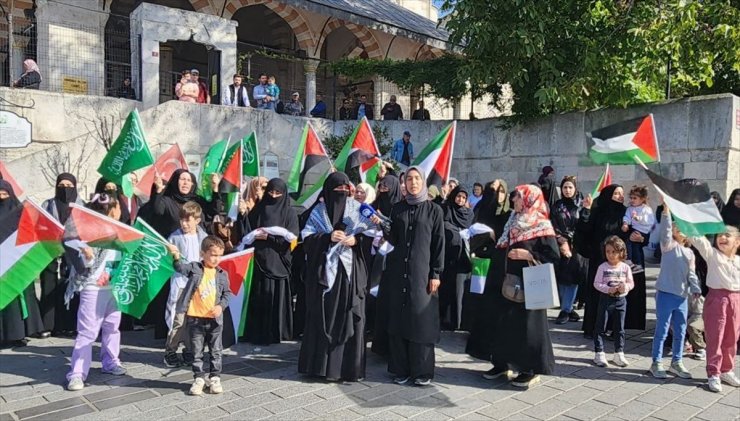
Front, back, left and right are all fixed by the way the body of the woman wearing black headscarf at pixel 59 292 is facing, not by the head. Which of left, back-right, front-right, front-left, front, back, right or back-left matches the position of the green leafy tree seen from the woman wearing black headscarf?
left

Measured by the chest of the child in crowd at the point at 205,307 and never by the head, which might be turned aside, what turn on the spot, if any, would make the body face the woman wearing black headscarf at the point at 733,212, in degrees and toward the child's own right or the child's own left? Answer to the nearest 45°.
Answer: approximately 90° to the child's own left

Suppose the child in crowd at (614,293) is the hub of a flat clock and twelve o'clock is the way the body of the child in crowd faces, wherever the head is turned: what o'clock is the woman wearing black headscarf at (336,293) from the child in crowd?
The woman wearing black headscarf is roughly at 2 o'clock from the child in crowd.

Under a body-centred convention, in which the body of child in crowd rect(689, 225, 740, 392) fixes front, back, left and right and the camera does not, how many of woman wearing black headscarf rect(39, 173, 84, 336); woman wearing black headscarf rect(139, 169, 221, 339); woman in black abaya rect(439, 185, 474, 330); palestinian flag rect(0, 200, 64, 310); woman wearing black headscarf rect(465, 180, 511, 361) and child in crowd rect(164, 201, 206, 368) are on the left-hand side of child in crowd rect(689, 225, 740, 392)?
0

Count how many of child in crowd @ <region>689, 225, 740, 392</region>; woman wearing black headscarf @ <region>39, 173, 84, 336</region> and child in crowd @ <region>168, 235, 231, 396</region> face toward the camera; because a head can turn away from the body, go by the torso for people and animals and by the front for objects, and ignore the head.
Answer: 3

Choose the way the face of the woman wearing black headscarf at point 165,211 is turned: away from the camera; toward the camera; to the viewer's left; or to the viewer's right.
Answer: toward the camera

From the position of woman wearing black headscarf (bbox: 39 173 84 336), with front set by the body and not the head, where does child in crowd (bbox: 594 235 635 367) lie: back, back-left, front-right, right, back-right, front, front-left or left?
front-left

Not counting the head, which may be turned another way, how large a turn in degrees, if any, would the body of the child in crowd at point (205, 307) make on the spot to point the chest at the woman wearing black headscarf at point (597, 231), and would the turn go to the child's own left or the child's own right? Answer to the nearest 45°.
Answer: approximately 90° to the child's own left

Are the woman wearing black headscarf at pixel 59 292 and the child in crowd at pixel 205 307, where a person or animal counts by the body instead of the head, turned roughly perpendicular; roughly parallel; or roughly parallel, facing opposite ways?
roughly parallel

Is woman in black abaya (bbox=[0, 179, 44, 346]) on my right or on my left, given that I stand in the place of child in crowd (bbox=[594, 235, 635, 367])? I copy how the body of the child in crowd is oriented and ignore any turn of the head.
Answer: on my right

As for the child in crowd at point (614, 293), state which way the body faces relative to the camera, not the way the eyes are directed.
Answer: toward the camera

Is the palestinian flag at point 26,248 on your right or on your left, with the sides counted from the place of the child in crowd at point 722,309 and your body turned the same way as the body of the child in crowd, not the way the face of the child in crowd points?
on your right

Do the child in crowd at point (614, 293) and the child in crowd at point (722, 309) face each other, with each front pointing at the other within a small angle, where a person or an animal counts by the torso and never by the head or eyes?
no

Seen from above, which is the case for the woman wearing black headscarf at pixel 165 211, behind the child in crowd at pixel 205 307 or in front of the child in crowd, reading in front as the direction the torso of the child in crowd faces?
behind
